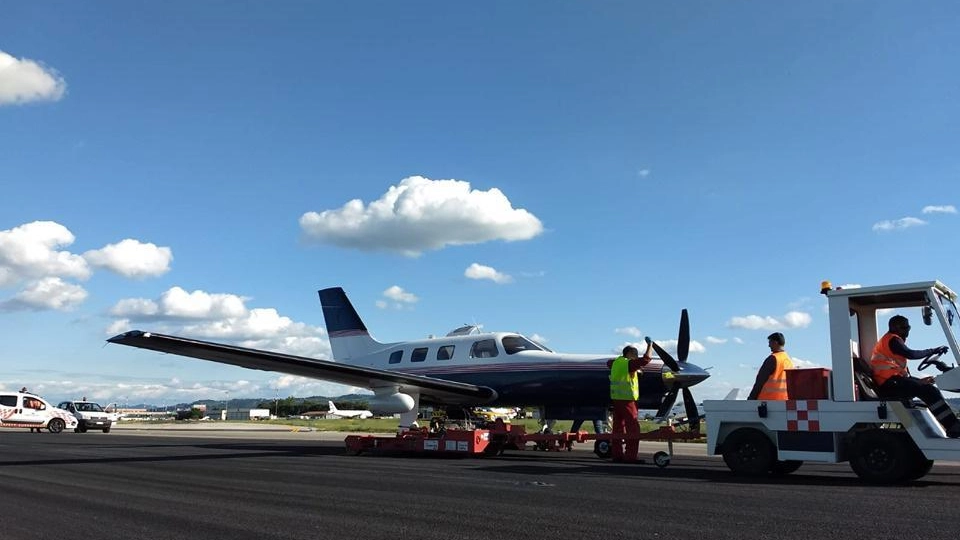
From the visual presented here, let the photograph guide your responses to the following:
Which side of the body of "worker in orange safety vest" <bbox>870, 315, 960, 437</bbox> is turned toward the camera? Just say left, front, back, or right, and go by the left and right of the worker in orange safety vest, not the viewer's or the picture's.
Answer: right

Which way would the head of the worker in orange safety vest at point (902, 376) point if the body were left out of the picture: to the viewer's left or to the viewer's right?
to the viewer's right

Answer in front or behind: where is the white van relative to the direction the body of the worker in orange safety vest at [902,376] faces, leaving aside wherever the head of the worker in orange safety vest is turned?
behind

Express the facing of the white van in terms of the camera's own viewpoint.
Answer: facing to the right of the viewer

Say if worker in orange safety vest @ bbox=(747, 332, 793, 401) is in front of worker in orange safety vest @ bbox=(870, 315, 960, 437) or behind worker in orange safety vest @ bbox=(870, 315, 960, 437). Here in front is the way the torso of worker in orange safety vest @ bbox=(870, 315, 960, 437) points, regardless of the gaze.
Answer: behind

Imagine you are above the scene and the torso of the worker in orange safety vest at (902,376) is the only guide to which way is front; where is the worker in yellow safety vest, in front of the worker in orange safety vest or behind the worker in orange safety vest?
behind

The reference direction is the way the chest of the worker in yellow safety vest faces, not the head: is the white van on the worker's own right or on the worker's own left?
on the worker's own left

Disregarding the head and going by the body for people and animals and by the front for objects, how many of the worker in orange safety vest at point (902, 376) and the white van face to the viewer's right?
2

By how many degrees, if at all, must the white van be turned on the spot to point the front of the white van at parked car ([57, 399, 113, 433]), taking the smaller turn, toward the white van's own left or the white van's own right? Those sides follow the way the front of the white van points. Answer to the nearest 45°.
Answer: approximately 45° to the white van's own left

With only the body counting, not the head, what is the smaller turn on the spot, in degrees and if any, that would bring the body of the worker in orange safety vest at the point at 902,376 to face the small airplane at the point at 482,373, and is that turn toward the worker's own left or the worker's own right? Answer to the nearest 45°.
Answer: approximately 135° to the worker's own left

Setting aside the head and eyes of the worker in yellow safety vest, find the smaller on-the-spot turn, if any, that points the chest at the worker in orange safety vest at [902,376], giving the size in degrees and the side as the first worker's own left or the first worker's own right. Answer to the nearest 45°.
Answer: approximately 90° to the first worker's own right
